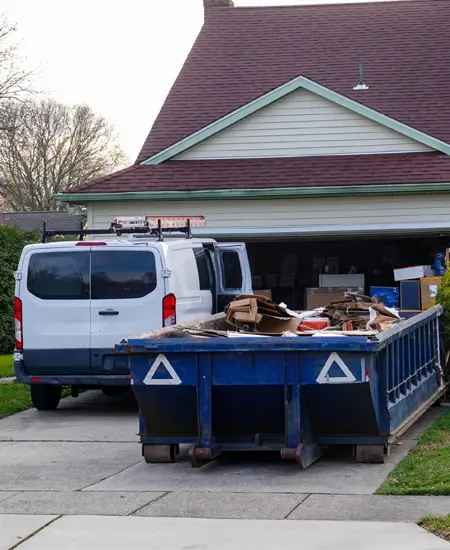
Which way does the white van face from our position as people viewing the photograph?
facing away from the viewer

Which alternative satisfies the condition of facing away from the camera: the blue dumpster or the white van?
the white van

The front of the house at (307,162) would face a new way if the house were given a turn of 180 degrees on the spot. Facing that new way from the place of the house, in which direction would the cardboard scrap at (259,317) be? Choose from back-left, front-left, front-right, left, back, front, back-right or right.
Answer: back

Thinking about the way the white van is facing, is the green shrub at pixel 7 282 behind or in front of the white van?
in front

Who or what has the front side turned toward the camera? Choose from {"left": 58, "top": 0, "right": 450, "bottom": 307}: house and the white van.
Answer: the house

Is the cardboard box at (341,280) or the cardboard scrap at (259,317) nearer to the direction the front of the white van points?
the cardboard box

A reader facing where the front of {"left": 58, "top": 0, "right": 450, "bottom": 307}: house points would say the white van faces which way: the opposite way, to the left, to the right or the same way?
the opposite way

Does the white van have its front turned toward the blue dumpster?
no

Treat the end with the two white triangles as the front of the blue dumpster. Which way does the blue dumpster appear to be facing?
toward the camera

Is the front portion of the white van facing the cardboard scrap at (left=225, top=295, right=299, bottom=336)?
no

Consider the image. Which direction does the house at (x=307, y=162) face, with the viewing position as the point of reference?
facing the viewer
